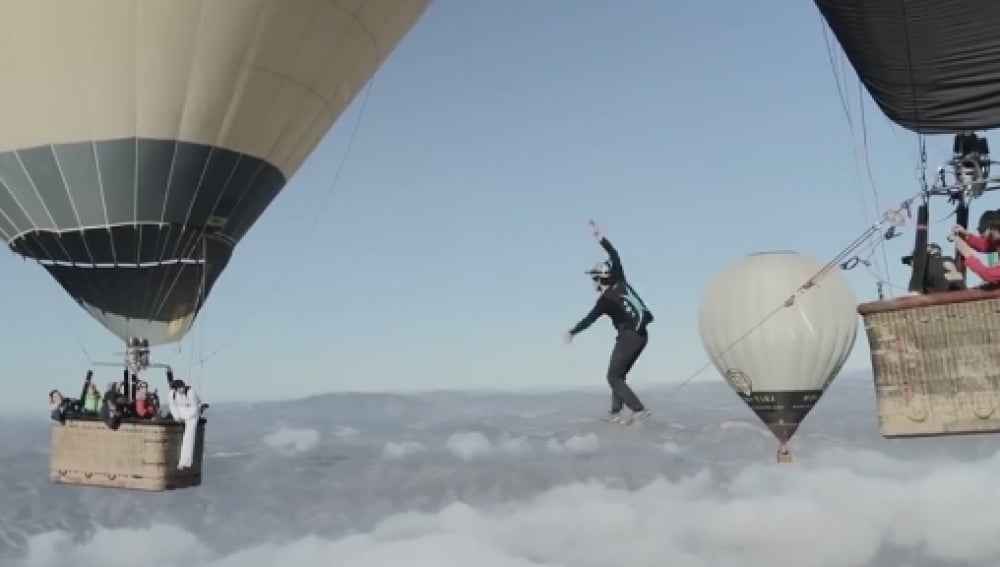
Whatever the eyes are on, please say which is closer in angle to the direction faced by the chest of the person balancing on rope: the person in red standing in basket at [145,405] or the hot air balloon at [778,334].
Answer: the person in red standing in basket

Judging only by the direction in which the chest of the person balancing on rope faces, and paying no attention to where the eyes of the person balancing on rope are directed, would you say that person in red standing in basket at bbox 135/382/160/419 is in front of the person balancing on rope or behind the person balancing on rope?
in front

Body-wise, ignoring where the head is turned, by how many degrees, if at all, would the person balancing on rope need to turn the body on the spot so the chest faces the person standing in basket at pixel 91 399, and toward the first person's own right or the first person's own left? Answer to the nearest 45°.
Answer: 0° — they already face them

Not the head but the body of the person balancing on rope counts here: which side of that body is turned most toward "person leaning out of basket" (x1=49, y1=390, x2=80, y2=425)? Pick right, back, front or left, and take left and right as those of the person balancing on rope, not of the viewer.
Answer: front

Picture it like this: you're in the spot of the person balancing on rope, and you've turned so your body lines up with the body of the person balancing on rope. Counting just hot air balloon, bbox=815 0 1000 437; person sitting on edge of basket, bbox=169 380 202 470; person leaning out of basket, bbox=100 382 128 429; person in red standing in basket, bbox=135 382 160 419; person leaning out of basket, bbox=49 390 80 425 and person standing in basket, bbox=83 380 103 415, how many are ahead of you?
5

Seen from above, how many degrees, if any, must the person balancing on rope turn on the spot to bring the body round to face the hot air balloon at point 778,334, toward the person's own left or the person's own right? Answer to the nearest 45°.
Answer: approximately 90° to the person's own right

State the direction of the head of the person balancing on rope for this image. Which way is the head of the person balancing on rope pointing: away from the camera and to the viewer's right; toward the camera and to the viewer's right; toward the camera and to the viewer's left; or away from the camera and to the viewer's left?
toward the camera and to the viewer's left

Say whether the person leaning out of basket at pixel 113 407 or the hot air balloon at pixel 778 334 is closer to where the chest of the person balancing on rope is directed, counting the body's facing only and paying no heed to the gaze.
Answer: the person leaning out of basket

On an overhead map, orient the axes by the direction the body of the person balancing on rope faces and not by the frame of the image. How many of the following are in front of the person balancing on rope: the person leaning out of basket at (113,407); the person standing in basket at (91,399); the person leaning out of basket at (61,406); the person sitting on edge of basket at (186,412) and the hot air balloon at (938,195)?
4

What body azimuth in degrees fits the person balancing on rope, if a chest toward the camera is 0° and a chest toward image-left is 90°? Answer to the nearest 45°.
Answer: approximately 90°

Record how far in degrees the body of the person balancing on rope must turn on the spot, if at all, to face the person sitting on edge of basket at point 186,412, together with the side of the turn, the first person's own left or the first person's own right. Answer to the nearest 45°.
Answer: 0° — they already face them

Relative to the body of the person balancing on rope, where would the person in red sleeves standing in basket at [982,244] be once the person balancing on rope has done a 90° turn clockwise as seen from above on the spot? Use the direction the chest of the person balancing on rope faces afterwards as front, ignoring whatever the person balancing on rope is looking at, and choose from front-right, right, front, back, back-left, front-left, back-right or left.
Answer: back-right
